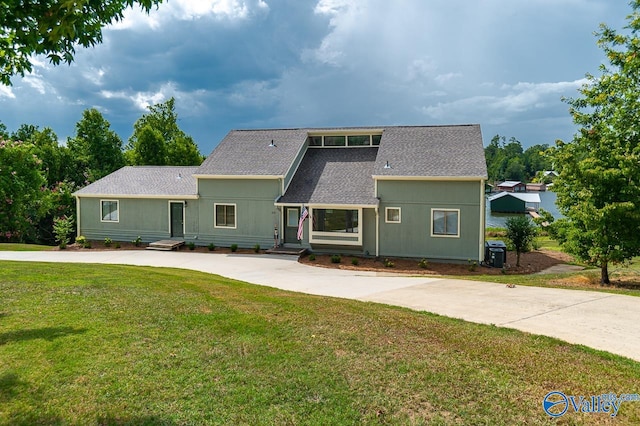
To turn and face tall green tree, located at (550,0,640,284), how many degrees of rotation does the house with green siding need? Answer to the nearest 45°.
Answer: approximately 45° to its left

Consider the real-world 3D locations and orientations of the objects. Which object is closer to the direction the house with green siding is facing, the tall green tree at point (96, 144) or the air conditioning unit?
the air conditioning unit

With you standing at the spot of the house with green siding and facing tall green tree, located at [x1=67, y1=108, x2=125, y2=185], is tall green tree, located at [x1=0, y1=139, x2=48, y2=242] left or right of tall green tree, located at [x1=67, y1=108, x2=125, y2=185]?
left

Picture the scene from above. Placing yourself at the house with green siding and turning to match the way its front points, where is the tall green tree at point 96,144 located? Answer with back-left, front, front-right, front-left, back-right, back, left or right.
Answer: back-right

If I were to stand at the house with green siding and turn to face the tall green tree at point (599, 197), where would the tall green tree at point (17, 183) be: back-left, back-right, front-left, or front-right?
back-right

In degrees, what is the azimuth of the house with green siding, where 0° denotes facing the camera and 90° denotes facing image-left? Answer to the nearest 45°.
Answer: approximately 0°

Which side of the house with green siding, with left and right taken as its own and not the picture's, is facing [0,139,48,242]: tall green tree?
right

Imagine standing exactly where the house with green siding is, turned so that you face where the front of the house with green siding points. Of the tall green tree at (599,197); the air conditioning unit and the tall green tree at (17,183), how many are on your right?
1

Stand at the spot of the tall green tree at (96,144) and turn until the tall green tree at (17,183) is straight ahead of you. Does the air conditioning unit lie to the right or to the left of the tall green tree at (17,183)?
left
